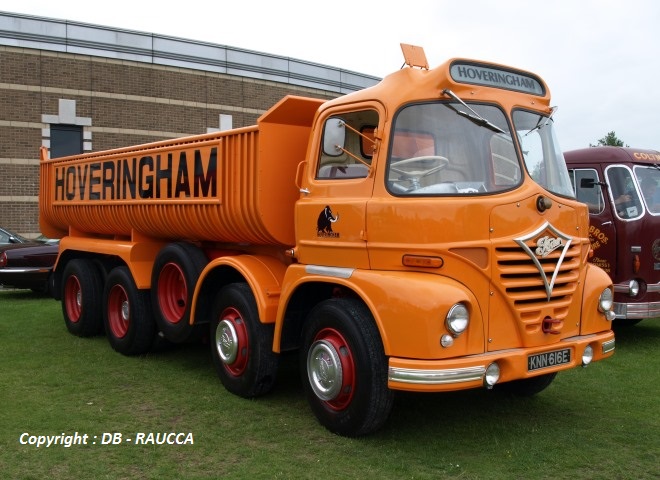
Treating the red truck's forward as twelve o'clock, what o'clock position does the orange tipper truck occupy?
The orange tipper truck is roughly at 2 o'clock from the red truck.

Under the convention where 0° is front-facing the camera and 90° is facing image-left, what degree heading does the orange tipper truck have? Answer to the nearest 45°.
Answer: approximately 315°

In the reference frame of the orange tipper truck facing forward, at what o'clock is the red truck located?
The red truck is roughly at 9 o'clock from the orange tipper truck.

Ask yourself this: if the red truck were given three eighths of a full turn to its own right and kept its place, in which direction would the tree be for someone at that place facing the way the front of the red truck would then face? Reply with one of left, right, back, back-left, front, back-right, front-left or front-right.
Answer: right

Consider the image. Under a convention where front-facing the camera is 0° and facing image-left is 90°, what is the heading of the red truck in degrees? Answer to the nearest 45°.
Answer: approximately 315°

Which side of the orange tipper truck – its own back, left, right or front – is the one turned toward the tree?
left
